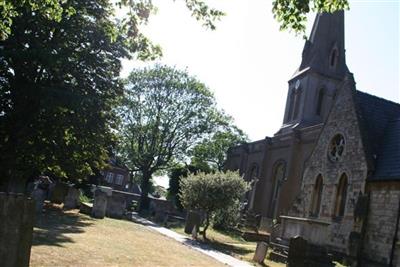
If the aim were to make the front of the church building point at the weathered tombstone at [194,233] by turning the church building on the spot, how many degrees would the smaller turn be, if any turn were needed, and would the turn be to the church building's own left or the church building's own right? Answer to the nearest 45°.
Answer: approximately 90° to the church building's own right

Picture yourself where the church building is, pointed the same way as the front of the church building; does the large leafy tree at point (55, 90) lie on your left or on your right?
on your right

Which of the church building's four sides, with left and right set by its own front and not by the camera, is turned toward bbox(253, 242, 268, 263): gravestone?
front

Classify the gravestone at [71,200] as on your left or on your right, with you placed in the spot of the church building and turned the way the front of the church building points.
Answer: on your right

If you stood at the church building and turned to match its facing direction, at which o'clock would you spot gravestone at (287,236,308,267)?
The gravestone is roughly at 11 o'clock from the church building.

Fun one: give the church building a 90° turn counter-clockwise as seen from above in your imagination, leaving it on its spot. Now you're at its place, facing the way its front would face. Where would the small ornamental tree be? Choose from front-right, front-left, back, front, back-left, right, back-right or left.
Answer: back

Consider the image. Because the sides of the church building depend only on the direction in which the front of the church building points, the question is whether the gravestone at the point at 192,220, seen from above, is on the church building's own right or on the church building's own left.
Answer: on the church building's own right

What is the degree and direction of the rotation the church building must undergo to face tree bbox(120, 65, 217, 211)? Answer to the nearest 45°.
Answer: approximately 90° to its right
